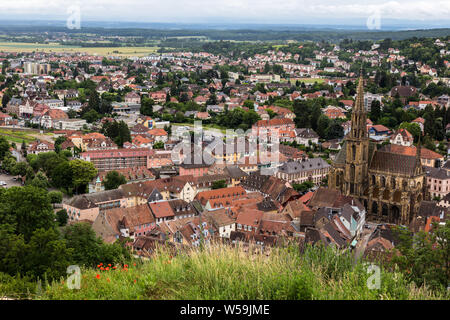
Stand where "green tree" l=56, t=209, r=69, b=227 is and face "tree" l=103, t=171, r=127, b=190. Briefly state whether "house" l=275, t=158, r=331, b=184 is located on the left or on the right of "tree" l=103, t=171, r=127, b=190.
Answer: right

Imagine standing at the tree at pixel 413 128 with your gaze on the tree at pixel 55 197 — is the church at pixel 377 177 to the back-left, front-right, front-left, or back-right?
front-left

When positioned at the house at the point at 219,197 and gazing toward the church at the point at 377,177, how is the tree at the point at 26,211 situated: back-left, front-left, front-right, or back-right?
back-right

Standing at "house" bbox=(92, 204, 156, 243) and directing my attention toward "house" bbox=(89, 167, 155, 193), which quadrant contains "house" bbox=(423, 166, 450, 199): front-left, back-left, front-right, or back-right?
front-right

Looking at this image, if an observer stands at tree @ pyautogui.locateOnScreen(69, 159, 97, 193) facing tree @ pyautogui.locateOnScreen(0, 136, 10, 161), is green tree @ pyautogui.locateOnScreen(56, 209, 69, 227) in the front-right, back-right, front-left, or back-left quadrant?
back-left

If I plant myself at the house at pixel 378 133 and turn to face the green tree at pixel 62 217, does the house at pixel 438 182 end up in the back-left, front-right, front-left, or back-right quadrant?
front-left

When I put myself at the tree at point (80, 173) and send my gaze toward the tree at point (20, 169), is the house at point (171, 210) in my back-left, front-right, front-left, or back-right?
back-left

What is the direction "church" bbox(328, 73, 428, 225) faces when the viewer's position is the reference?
facing the viewer and to the right of the viewer

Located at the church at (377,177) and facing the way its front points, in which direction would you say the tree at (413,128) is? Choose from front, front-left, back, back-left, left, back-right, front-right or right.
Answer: back-left
